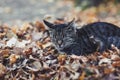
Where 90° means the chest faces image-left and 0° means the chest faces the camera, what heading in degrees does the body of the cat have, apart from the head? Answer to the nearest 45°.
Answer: approximately 45°
